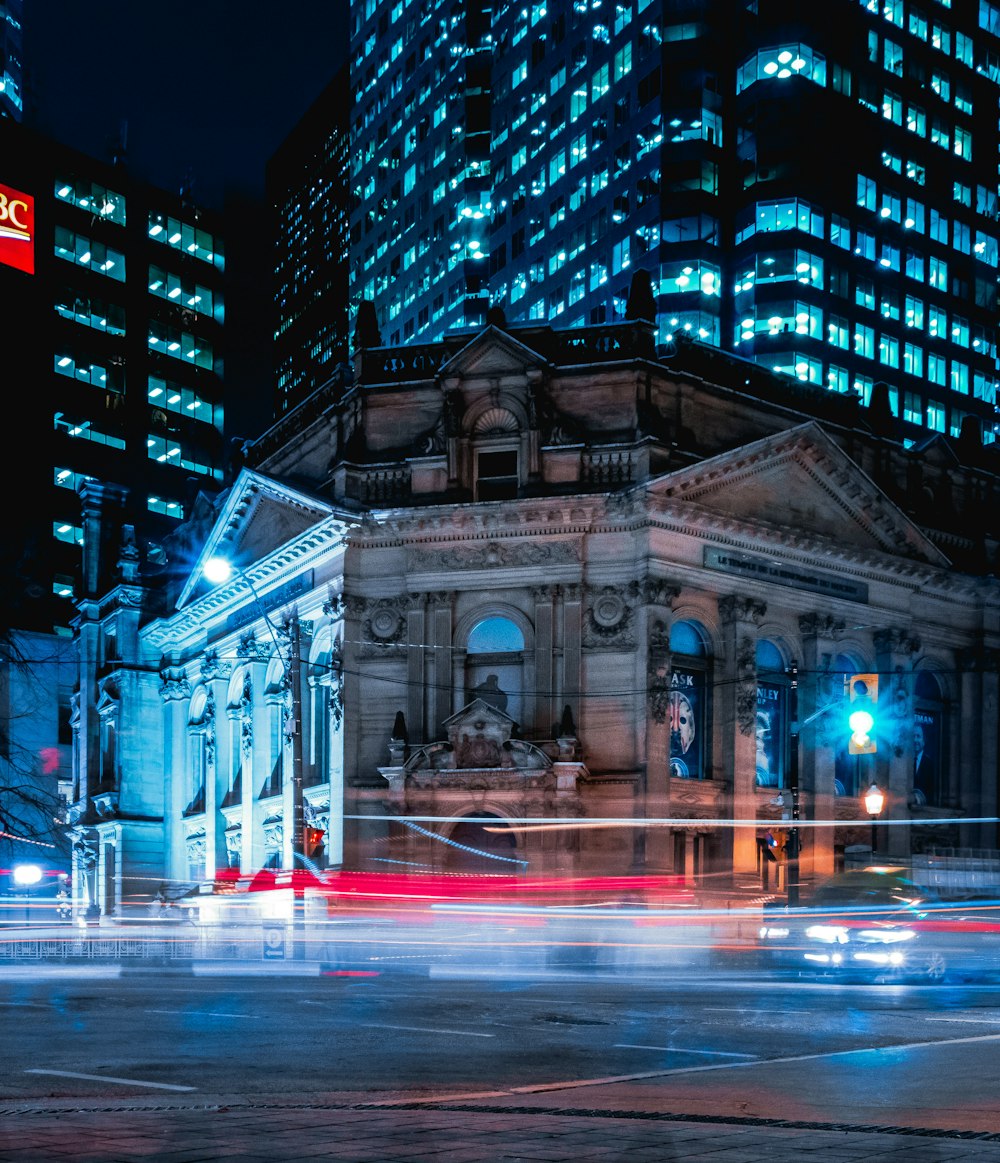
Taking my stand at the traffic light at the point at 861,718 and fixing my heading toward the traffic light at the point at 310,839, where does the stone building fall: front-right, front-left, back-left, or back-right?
front-right

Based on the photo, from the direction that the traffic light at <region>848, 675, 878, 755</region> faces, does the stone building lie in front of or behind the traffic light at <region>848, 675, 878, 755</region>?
behind

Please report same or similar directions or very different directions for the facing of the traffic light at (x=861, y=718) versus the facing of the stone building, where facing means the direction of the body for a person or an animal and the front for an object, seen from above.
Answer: same or similar directions

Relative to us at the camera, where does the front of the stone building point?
facing the viewer

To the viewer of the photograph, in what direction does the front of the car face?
facing the viewer and to the left of the viewer

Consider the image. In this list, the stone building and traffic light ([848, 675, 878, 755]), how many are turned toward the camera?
2

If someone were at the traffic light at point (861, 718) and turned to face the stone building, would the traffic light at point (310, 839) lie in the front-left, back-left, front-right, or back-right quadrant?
front-left

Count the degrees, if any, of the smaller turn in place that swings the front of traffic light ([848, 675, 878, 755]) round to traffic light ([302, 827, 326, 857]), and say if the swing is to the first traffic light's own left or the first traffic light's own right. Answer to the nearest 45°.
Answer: approximately 90° to the first traffic light's own right

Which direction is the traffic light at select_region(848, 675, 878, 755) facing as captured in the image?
toward the camera
